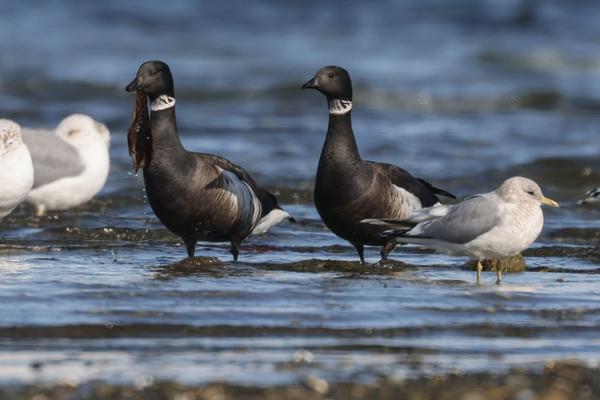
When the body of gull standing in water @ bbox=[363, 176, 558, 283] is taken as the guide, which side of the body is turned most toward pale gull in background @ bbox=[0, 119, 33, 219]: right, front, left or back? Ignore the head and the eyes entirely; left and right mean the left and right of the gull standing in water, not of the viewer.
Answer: back

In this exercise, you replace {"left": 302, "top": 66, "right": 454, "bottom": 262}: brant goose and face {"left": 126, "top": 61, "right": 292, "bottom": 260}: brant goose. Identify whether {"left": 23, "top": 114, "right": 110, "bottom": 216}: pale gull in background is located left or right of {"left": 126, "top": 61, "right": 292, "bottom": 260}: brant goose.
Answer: right

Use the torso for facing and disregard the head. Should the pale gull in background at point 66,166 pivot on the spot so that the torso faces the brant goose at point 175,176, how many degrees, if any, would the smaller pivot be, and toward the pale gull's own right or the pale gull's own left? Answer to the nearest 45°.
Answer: approximately 90° to the pale gull's own right

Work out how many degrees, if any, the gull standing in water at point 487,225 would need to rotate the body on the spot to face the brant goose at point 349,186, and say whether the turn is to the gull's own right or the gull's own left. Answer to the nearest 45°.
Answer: approximately 135° to the gull's own left

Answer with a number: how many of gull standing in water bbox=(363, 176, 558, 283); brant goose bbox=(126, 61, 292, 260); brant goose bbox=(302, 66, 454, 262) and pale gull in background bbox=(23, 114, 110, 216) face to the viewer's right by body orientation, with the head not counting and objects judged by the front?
2

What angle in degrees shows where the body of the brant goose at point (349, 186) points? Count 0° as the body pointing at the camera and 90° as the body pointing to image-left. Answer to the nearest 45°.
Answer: approximately 45°

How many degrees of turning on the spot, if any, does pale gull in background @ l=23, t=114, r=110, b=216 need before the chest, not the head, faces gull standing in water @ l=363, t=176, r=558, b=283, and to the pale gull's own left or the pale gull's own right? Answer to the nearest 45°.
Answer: approximately 45° to the pale gull's own right

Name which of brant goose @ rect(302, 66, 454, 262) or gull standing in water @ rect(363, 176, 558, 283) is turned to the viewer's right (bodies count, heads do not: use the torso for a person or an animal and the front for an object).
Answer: the gull standing in water

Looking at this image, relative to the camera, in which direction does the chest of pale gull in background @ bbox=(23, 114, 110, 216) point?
to the viewer's right

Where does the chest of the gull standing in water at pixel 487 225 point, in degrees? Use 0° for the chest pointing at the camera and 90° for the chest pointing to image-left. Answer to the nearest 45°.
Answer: approximately 270°

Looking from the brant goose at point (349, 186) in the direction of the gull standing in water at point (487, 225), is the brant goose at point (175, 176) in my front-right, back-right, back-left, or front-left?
back-right

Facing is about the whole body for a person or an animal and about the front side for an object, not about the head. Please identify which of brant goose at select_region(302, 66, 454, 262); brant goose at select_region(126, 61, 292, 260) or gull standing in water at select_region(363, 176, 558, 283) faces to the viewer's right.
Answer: the gull standing in water
